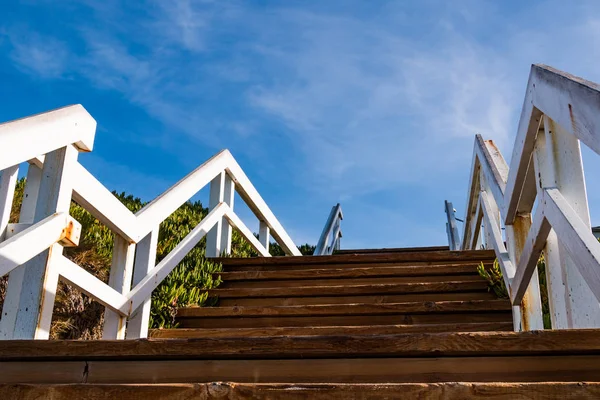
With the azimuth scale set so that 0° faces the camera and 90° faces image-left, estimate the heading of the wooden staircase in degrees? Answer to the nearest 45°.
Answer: approximately 0°

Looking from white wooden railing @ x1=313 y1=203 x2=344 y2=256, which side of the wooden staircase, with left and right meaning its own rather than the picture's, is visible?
back

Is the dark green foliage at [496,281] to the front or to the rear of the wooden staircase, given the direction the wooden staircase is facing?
to the rear
